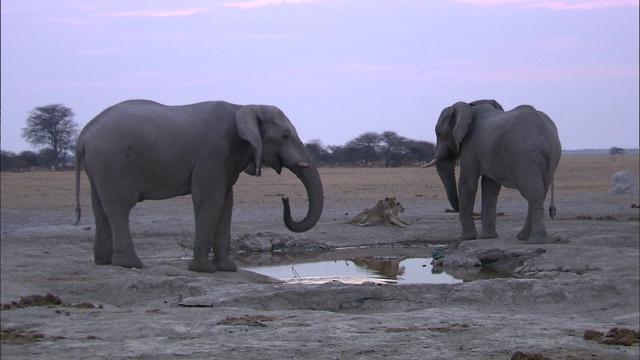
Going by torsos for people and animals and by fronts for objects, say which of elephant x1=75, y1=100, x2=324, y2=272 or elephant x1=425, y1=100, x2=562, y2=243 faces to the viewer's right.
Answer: elephant x1=75, y1=100, x2=324, y2=272

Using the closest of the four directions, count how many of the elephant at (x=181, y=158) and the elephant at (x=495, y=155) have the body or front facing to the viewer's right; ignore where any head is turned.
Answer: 1

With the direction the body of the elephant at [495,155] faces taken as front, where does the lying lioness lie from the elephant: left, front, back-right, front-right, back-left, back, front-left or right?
front

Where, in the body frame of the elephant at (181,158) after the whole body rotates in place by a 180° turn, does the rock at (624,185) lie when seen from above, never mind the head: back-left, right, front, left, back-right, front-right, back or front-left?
back-right

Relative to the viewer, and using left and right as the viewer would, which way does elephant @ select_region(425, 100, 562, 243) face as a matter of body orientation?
facing away from the viewer and to the left of the viewer

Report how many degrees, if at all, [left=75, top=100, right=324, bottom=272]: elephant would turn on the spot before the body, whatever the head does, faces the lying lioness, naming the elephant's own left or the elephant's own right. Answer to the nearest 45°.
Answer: approximately 45° to the elephant's own left

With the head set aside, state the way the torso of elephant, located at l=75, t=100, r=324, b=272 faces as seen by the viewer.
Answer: to the viewer's right

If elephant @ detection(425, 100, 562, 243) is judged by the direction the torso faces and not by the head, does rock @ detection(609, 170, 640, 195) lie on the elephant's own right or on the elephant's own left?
on the elephant's own right

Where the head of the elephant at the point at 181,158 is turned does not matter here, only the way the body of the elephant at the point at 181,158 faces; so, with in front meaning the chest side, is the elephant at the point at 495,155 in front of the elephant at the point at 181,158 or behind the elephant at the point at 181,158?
in front

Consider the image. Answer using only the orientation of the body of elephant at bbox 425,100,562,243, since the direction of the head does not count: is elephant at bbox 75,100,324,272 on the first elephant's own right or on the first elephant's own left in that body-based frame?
on the first elephant's own left
